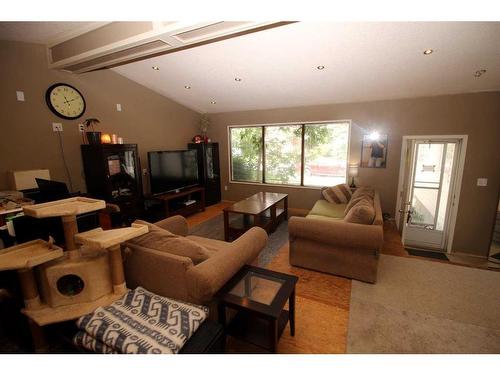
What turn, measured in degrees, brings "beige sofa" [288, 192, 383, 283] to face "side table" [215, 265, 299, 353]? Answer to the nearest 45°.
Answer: approximately 45° to its left

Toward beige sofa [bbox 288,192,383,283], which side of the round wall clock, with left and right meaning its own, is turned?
front

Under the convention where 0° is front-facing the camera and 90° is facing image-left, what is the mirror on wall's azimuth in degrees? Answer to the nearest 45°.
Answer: approximately 0°

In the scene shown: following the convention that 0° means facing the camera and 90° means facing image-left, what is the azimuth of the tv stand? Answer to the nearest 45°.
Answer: approximately 315°

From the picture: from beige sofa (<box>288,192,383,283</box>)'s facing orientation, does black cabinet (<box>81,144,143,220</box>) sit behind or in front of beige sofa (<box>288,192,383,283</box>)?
in front

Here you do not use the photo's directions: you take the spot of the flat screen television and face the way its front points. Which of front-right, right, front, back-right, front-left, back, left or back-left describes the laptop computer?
right

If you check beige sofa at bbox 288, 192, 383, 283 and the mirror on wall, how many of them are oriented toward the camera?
1

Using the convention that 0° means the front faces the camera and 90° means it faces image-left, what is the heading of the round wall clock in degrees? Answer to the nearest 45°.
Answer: approximately 315°

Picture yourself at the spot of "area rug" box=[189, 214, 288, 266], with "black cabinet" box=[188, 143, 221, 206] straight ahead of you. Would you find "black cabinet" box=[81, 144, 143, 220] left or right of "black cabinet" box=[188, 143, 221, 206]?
left

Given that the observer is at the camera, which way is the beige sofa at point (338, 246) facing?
facing to the left of the viewer

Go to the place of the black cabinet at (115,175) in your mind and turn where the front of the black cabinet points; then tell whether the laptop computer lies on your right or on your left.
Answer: on your right

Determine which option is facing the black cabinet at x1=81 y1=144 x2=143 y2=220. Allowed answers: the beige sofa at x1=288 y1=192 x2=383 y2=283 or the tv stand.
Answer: the beige sofa

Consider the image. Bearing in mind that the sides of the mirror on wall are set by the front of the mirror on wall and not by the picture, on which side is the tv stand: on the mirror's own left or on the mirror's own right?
on the mirror's own right

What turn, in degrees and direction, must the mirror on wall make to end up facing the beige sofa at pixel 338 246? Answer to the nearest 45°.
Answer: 0° — it already faces it
